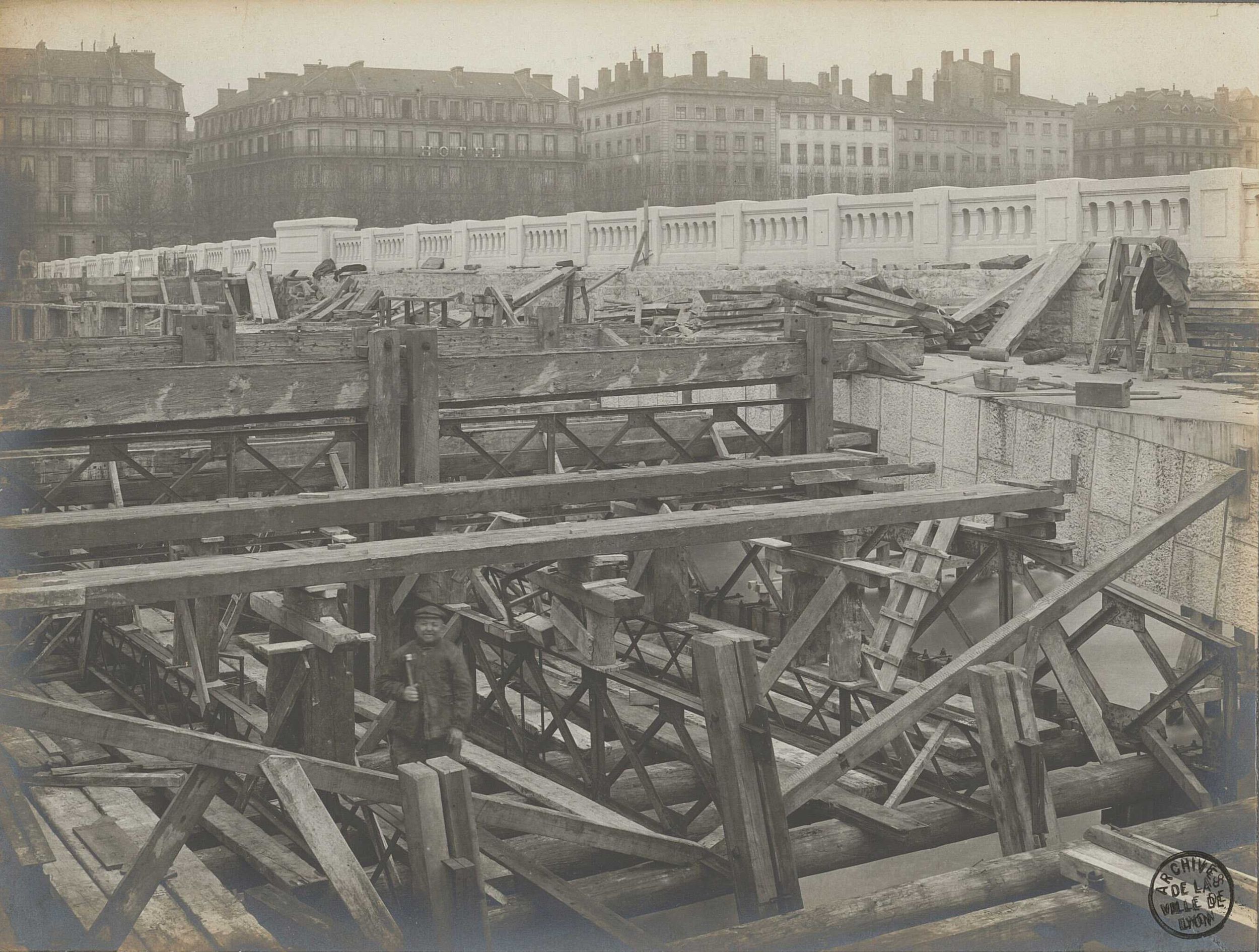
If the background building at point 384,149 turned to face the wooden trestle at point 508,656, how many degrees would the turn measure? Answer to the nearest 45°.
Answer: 0° — it already faces it

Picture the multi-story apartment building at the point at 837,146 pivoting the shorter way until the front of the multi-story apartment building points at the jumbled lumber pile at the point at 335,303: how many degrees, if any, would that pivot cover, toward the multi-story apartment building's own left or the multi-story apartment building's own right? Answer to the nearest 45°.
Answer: approximately 45° to the multi-story apartment building's own right

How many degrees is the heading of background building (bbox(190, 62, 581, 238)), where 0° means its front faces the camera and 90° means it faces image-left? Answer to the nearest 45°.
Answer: approximately 0°

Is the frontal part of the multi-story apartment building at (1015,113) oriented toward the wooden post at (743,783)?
yes
